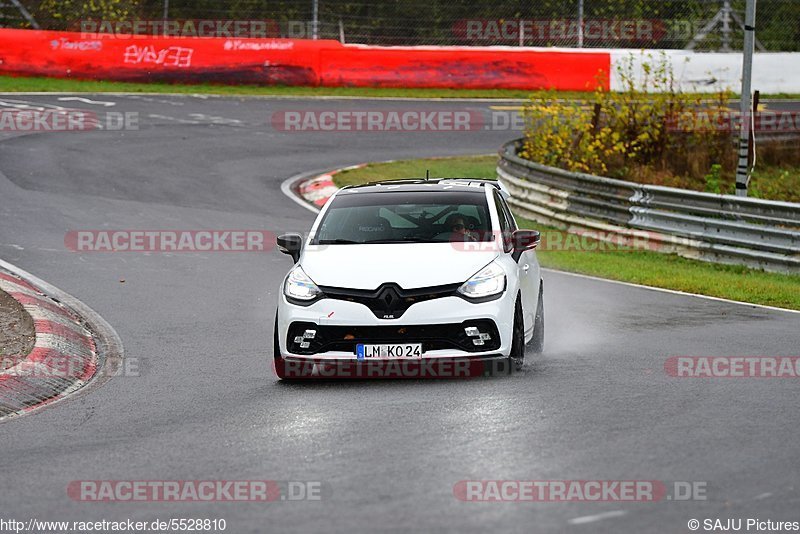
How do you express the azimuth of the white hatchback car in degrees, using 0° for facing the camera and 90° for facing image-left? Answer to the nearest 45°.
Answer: approximately 0°

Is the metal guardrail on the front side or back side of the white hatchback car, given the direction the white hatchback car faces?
on the back side

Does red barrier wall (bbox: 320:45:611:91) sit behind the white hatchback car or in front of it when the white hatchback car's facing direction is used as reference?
behind

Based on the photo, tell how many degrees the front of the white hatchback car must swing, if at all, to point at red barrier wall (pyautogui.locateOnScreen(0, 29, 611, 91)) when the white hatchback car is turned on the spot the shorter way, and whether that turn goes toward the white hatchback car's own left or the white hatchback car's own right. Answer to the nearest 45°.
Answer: approximately 180°
